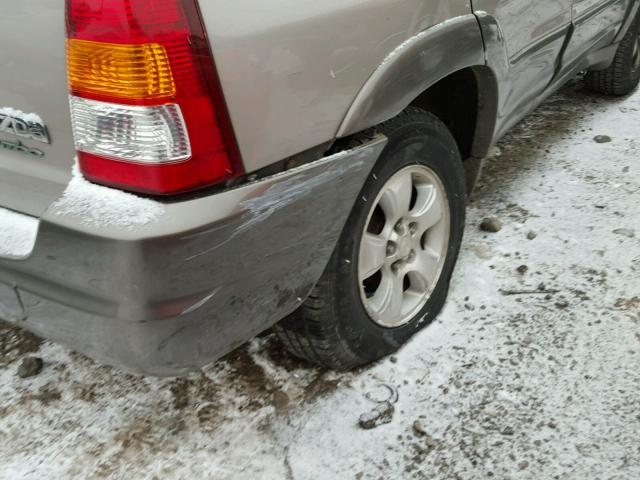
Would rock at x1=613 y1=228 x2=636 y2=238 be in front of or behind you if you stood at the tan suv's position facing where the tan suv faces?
in front

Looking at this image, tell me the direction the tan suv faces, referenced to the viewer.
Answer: facing away from the viewer and to the right of the viewer
